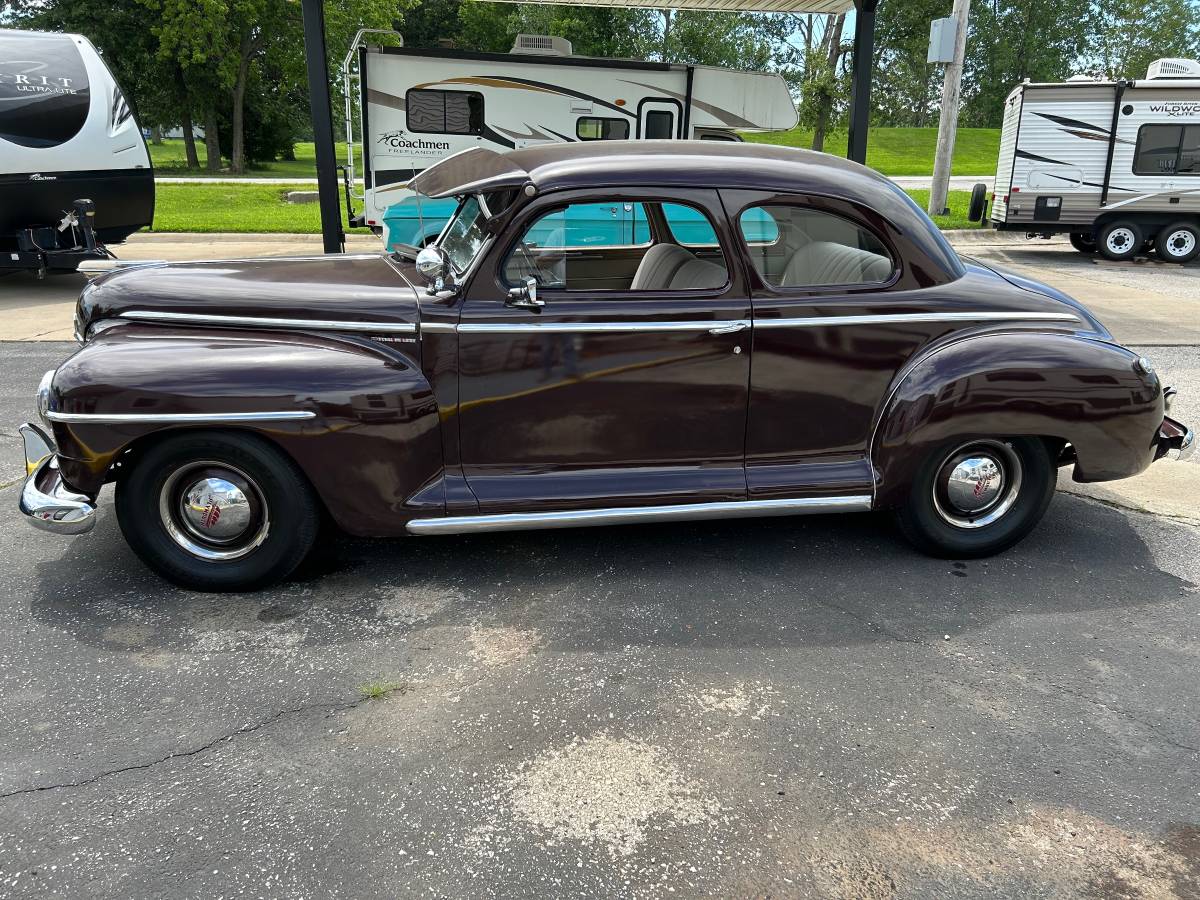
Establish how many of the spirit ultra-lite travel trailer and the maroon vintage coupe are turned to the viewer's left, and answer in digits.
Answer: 1

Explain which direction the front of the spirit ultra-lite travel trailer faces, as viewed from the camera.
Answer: facing the viewer and to the right of the viewer

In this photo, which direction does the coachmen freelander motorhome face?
to the viewer's right

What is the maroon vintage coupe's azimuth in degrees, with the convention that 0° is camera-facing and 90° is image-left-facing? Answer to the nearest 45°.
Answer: approximately 90°

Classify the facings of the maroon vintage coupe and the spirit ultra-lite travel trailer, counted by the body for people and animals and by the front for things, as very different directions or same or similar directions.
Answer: very different directions

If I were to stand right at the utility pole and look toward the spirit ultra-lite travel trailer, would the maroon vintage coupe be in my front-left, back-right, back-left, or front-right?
front-left

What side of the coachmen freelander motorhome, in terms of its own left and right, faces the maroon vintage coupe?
right

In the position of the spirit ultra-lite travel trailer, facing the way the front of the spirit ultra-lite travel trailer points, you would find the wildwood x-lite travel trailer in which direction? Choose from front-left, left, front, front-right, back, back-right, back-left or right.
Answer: front-left
